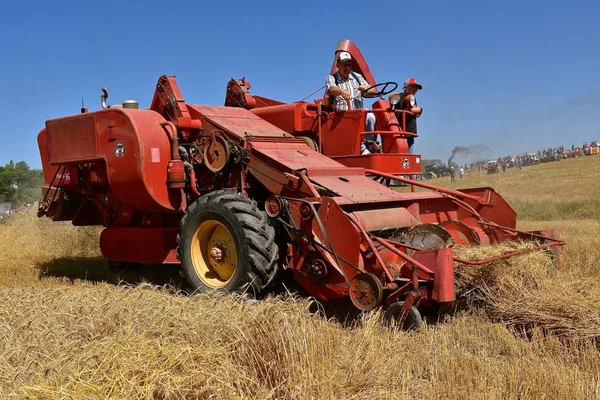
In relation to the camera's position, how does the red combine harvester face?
facing the viewer and to the right of the viewer

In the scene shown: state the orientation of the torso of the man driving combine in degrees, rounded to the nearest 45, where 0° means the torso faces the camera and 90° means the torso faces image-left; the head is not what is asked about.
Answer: approximately 315°

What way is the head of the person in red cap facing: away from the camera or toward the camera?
toward the camera

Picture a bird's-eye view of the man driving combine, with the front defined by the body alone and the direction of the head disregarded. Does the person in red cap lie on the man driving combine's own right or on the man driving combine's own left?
on the man driving combine's own left
